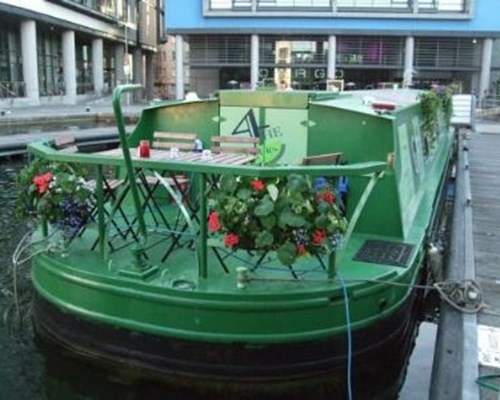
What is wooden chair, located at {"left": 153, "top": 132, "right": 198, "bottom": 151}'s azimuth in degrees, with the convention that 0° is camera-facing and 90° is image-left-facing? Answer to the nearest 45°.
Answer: approximately 0°

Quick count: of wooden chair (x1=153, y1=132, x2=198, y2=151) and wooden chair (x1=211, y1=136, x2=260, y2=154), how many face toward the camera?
2

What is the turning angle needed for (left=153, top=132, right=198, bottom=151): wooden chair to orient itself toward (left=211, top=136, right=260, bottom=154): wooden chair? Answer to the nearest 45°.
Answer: approximately 45° to its left

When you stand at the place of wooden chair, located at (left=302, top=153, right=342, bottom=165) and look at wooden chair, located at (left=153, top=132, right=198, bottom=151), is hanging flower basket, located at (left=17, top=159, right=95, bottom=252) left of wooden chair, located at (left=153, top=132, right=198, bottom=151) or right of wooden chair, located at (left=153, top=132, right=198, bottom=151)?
left

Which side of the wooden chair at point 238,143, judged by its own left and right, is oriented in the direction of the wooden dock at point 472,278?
left

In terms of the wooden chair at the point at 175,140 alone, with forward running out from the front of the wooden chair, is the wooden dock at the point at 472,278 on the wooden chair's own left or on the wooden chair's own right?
on the wooden chair's own left

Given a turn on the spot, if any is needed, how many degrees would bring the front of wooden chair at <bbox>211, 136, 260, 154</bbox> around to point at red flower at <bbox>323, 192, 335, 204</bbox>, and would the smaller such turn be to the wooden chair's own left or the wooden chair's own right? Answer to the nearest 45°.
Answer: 0° — it already faces it

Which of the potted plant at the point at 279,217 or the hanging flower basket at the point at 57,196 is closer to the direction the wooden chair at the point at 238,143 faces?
the potted plant

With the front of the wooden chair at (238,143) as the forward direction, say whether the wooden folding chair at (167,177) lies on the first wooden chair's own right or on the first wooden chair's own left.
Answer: on the first wooden chair's own right

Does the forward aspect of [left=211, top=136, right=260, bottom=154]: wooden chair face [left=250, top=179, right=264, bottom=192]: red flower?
yes
